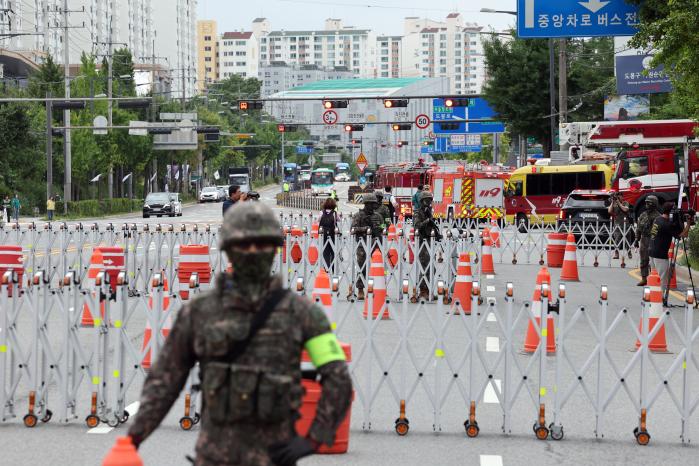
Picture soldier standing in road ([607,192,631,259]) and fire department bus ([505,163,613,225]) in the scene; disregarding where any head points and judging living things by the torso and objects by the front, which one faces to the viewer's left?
the fire department bus

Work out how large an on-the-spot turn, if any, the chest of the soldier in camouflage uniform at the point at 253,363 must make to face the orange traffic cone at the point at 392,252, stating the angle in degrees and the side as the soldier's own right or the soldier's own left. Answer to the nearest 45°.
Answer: approximately 180°

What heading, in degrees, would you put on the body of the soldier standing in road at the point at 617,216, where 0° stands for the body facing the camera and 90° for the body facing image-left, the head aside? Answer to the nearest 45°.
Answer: approximately 0°

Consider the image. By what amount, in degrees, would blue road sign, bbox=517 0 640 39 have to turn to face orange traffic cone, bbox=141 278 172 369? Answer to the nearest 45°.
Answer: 0° — it already faces it

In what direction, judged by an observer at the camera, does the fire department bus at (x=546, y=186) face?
facing to the left of the viewer

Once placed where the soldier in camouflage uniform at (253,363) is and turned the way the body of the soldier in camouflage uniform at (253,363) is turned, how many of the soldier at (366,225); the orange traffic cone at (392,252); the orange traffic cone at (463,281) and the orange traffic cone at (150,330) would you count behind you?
4
